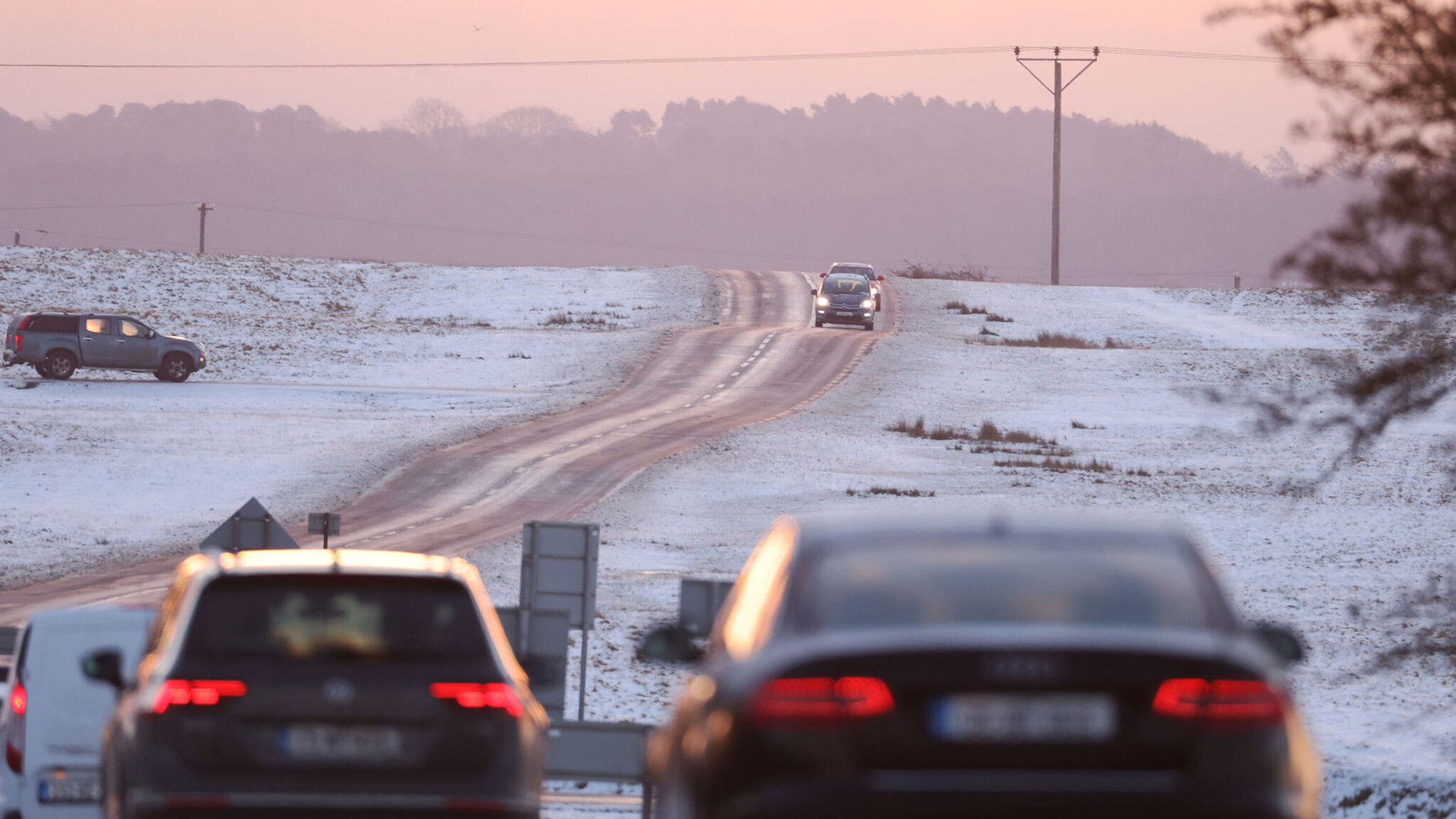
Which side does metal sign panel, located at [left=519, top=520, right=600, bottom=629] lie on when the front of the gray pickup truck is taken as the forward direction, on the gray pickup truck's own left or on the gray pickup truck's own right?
on the gray pickup truck's own right

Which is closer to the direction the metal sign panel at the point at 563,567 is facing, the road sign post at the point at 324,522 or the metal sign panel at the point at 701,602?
the road sign post

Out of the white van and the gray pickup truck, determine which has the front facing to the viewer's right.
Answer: the gray pickup truck

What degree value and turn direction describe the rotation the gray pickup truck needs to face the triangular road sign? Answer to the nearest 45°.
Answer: approximately 90° to its right

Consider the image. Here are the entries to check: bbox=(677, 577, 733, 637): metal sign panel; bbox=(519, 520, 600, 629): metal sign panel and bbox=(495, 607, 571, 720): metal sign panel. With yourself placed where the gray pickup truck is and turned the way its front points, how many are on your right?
3

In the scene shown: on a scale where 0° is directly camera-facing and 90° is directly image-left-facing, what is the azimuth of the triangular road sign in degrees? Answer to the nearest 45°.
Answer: approximately 180°

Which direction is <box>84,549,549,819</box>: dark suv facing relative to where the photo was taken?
away from the camera

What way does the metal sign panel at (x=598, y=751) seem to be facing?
away from the camera

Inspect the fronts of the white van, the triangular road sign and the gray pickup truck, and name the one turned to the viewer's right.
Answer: the gray pickup truck

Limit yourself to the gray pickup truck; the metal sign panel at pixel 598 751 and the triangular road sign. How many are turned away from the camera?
2

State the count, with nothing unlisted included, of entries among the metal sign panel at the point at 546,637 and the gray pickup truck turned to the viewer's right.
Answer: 1

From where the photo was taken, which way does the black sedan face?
away from the camera

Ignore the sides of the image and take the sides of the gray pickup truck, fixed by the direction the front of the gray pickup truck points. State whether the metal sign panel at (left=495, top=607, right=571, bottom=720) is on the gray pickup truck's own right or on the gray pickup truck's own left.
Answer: on the gray pickup truck's own right

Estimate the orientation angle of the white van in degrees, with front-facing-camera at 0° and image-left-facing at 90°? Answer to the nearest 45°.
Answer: approximately 180°

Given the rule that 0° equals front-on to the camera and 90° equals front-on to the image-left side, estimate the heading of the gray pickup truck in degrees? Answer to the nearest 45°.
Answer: approximately 270°

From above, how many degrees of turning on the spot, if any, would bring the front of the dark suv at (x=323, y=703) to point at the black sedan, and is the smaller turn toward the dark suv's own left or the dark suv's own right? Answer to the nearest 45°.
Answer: approximately 135° to the dark suv's own right

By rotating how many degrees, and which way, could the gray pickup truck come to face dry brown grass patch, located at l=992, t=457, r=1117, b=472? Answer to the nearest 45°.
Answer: approximately 45° to its right
